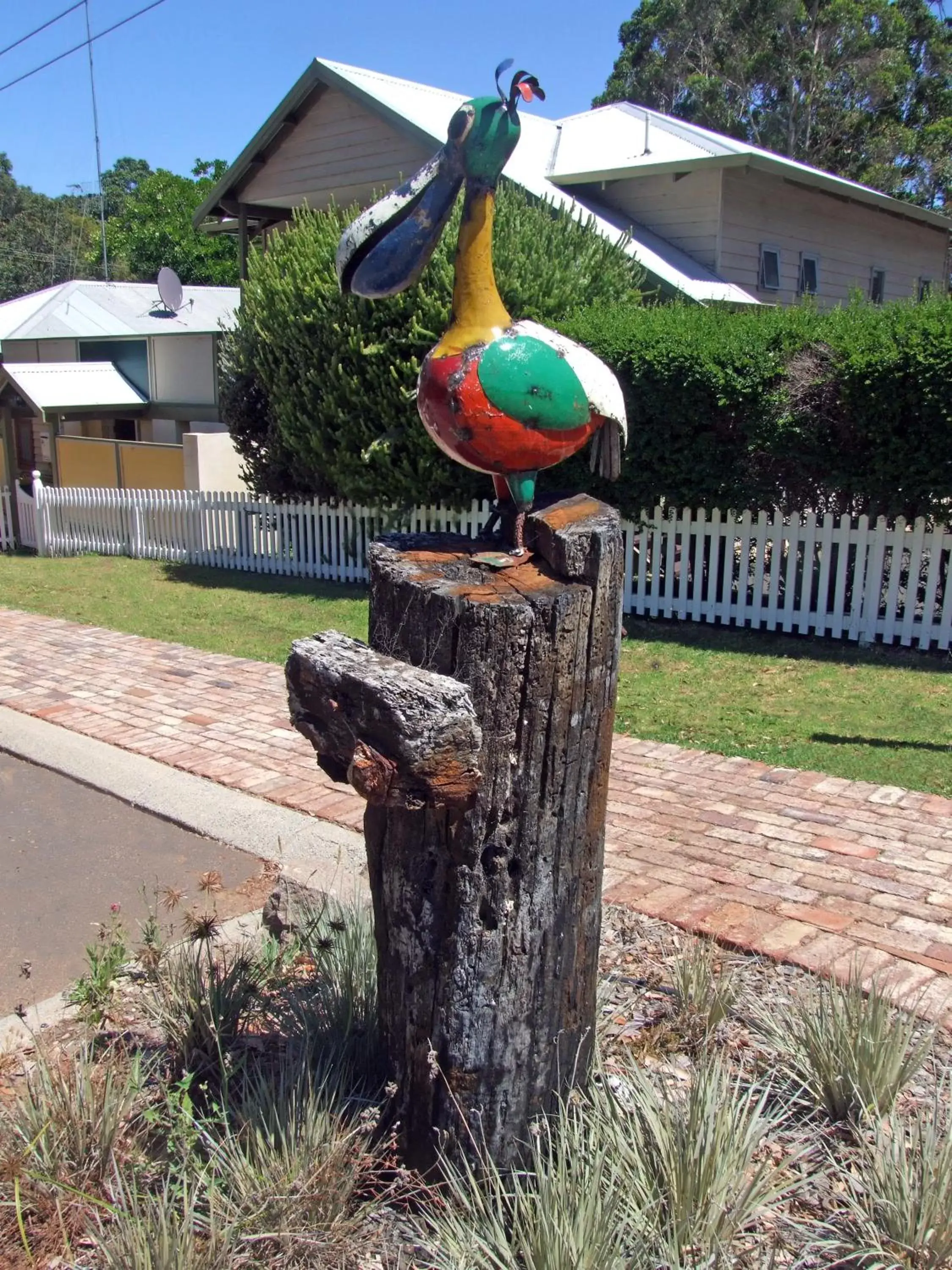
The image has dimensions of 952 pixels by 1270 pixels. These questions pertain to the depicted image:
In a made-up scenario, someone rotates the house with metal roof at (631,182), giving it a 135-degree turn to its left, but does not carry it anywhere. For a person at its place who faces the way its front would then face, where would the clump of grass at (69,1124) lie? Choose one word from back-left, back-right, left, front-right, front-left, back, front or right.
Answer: right

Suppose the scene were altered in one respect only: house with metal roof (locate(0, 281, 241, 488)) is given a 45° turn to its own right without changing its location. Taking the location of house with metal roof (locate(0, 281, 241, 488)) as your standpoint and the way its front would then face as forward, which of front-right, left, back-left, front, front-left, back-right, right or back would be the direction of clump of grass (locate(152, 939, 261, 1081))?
left

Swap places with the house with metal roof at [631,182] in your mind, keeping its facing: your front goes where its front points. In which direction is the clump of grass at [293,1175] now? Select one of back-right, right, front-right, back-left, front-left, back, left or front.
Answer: front-left

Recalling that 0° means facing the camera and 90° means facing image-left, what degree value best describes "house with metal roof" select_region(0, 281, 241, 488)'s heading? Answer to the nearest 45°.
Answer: approximately 45°

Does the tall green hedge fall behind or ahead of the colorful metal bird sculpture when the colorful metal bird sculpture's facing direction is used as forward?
behind

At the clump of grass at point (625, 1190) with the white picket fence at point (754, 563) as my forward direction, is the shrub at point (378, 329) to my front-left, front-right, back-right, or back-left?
front-left

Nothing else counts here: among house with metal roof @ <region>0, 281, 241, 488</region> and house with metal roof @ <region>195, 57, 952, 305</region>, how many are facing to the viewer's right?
0

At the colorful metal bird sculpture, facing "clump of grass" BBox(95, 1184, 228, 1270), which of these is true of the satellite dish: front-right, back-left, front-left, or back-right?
back-right

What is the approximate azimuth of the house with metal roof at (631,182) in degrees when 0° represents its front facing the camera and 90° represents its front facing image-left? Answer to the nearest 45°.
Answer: approximately 45°

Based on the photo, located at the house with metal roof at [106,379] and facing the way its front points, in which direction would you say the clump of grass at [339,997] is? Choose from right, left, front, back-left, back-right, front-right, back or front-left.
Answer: front-left

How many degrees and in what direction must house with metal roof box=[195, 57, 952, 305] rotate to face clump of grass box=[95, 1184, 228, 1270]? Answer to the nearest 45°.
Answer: approximately 45° to its left
